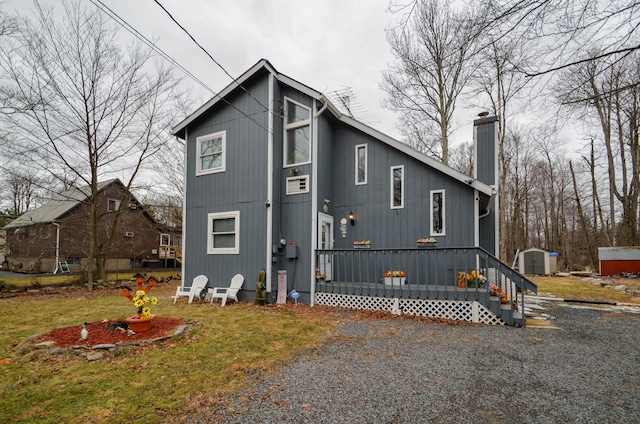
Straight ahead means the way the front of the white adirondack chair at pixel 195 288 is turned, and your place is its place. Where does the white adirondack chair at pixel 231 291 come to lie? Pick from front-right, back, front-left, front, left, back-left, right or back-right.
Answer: left

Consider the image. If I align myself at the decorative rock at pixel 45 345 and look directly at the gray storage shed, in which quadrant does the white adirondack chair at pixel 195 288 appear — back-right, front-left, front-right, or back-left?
front-left

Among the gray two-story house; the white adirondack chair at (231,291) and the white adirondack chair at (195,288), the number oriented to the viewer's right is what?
0

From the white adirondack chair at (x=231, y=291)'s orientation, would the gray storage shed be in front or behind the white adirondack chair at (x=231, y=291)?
behind

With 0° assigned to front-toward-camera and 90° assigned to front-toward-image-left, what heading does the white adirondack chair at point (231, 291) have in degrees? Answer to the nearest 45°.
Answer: approximately 45°

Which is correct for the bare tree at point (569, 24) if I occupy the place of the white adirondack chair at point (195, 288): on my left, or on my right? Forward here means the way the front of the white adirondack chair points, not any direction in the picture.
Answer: on my left

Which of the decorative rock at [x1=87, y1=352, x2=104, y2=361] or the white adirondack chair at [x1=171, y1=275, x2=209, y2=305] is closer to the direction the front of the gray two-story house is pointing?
the decorative rock

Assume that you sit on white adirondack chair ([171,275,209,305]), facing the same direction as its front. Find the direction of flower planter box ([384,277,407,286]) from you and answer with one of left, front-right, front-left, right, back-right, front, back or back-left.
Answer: left

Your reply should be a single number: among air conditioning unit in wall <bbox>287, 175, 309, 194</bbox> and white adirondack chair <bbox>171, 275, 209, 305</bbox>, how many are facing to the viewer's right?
0

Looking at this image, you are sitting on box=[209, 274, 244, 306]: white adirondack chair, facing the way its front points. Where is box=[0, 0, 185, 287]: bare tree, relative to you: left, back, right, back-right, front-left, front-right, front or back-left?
right

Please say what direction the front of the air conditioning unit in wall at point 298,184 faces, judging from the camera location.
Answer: facing the viewer

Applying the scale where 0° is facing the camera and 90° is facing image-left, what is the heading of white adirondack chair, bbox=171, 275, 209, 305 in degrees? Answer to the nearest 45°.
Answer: approximately 45°
